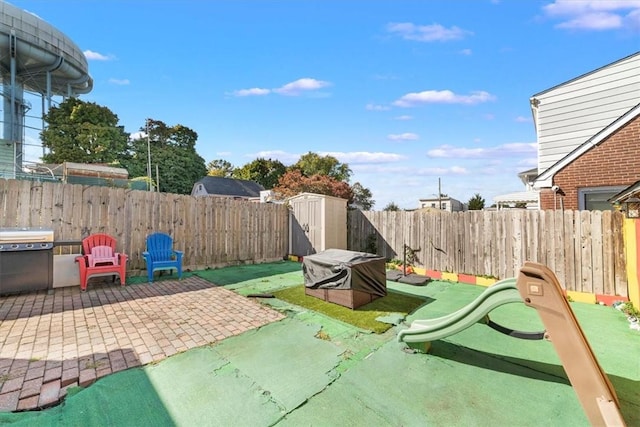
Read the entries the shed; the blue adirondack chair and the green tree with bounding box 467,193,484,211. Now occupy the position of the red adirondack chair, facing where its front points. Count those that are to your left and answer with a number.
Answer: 3

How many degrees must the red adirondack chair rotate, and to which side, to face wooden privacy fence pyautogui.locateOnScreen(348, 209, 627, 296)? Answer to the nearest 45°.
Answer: approximately 45° to its left

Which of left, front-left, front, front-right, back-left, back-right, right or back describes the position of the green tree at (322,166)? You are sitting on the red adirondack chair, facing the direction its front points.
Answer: back-left

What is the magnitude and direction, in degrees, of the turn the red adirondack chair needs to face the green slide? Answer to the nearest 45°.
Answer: approximately 45° to its left

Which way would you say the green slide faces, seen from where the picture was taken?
facing to the left of the viewer

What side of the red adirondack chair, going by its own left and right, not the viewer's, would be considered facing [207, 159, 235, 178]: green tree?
back

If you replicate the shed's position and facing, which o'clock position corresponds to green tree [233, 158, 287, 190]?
The green tree is roughly at 4 o'clock from the shed.

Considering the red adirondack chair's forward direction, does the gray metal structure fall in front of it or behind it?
behind

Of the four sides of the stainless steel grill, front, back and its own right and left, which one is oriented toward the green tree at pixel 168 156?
back

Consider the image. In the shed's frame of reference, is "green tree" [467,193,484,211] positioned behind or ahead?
behind

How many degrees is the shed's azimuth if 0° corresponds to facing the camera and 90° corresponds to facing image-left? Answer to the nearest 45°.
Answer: approximately 45°

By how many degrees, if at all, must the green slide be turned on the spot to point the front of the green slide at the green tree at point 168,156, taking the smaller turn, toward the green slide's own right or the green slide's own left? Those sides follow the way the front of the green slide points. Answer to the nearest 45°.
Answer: approximately 45° to the green slide's own right
